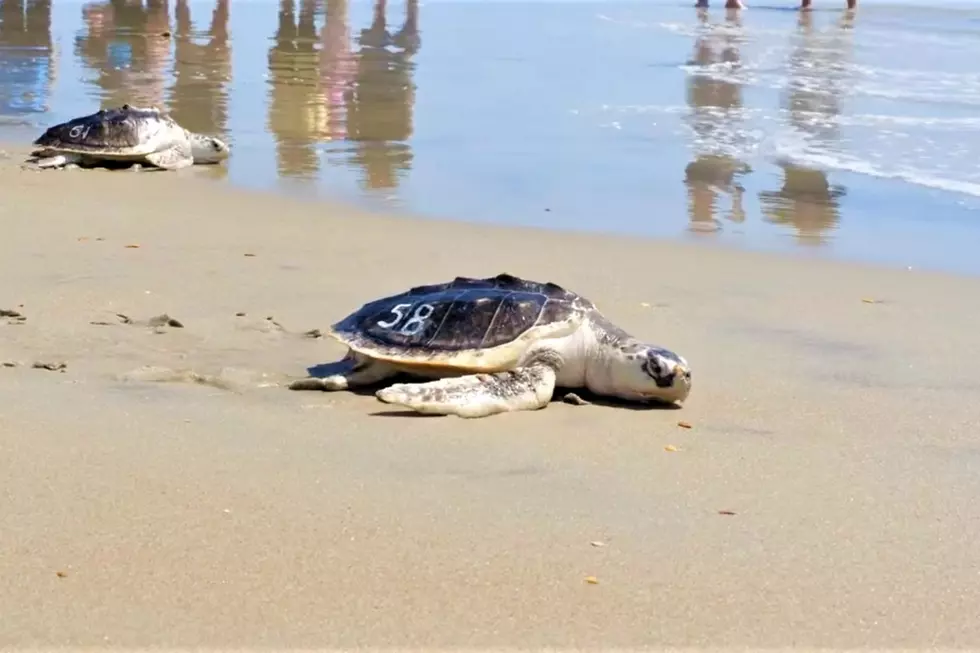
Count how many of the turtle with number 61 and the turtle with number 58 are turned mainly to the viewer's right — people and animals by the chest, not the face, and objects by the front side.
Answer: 2

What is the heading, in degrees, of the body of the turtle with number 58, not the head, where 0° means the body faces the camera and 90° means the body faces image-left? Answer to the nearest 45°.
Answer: approximately 270°

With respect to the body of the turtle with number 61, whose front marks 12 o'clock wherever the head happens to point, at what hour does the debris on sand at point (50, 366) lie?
The debris on sand is roughly at 3 o'clock from the turtle with number 61.

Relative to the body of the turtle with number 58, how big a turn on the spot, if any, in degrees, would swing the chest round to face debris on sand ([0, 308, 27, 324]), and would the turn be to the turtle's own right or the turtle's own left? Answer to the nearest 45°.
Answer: approximately 180°

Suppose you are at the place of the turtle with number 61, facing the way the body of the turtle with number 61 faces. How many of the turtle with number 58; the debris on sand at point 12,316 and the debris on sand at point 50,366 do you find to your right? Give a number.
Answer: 3

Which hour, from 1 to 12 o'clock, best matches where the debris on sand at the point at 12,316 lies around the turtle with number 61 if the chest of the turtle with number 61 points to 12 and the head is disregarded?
The debris on sand is roughly at 3 o'clock from the turtle with number 61.

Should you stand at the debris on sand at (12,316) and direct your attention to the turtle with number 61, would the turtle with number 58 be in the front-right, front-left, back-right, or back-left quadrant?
back-right

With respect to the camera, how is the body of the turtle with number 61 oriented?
to the viewer's right

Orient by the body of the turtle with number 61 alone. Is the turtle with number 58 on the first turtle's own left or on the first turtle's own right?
on the first turtle's own right
